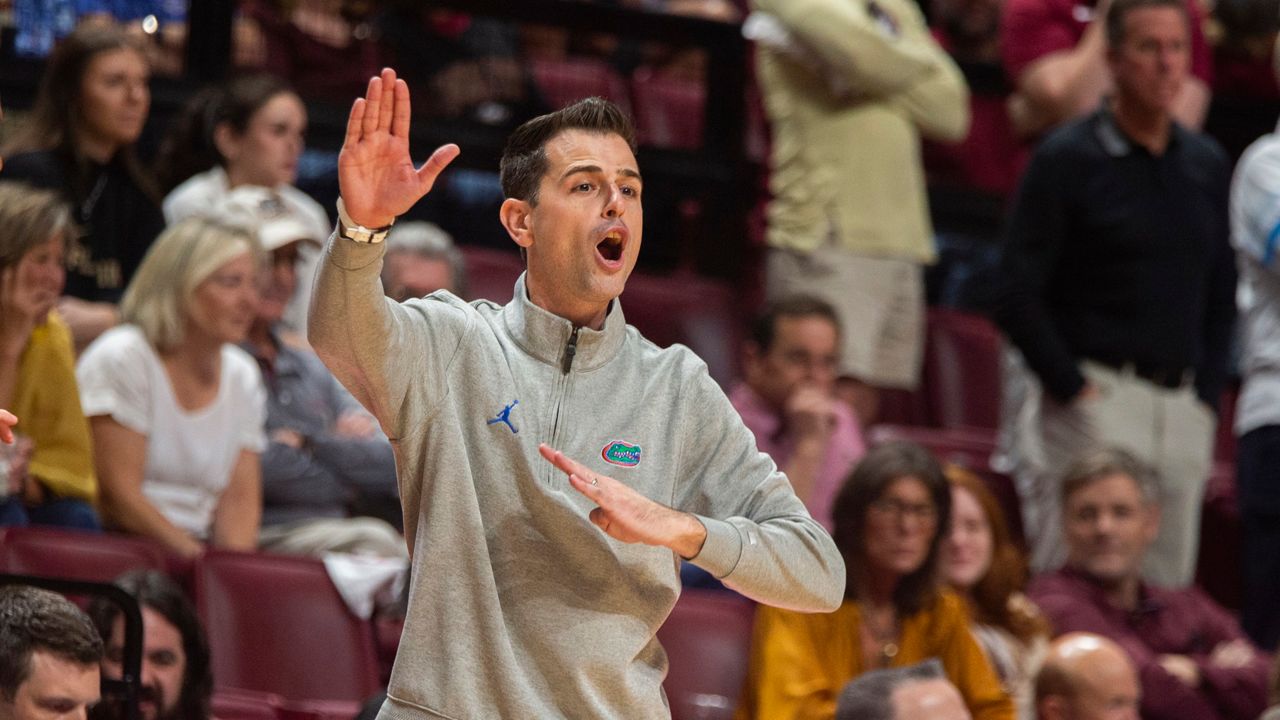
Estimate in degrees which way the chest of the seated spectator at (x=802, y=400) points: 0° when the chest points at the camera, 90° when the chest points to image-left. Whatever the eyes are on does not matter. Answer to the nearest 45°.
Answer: approximately 315°

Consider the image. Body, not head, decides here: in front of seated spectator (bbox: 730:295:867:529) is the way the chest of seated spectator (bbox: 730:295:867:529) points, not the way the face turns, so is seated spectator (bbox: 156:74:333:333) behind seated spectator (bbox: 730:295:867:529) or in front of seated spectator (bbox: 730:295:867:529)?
behind

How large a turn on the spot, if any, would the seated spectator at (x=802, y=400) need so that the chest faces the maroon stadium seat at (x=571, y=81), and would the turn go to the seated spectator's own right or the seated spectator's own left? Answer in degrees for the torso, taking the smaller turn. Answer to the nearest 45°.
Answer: approximately 180°

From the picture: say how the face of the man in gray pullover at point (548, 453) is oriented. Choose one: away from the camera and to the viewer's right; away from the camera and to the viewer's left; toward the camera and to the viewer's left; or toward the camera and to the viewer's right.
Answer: toward the camera and to the viewer's right

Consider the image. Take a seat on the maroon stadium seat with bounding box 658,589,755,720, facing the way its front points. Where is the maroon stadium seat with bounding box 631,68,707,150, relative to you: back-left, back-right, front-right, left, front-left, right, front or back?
back

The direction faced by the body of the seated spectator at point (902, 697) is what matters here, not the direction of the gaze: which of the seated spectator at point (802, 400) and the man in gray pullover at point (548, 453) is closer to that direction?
the man in gray pullover

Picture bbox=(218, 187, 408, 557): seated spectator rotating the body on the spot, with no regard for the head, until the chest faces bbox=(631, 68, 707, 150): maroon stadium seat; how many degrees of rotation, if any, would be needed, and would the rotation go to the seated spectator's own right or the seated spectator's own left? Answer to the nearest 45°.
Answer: approximately 90° to the seated spectator's own left

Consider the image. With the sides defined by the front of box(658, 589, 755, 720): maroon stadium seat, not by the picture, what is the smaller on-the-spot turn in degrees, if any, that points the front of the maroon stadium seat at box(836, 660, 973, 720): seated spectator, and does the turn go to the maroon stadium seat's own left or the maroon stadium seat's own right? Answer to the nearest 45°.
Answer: approximately 45° to the maroon stadium seat's own left

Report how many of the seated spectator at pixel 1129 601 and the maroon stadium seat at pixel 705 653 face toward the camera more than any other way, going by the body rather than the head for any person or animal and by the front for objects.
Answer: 2

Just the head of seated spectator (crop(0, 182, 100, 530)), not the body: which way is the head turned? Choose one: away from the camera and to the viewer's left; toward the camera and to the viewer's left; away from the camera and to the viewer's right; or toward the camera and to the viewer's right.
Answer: toward the camera and to the viewer's right

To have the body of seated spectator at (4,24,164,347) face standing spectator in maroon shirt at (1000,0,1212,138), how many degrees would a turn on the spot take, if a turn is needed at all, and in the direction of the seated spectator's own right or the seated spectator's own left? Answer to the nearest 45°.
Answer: approximately 45° to the seated spectator's own left

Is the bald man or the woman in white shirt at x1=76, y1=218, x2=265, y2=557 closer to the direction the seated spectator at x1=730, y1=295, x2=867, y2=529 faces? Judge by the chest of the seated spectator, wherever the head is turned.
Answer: the bald man

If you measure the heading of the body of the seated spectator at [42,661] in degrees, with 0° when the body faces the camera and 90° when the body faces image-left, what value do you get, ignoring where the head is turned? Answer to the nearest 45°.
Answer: approximately 315°
